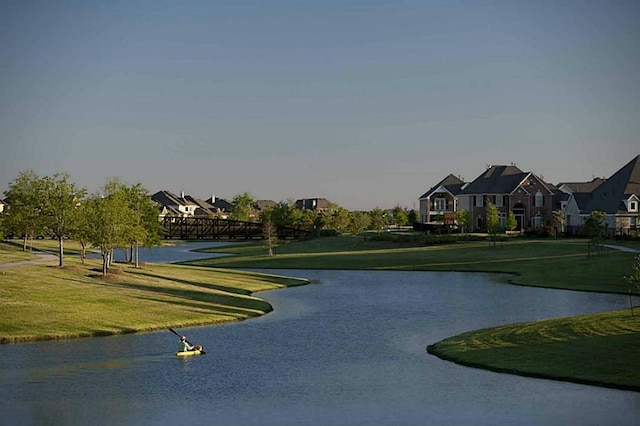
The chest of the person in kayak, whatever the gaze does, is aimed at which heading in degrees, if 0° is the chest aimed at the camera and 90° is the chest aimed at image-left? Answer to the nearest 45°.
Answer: approximately 270°
